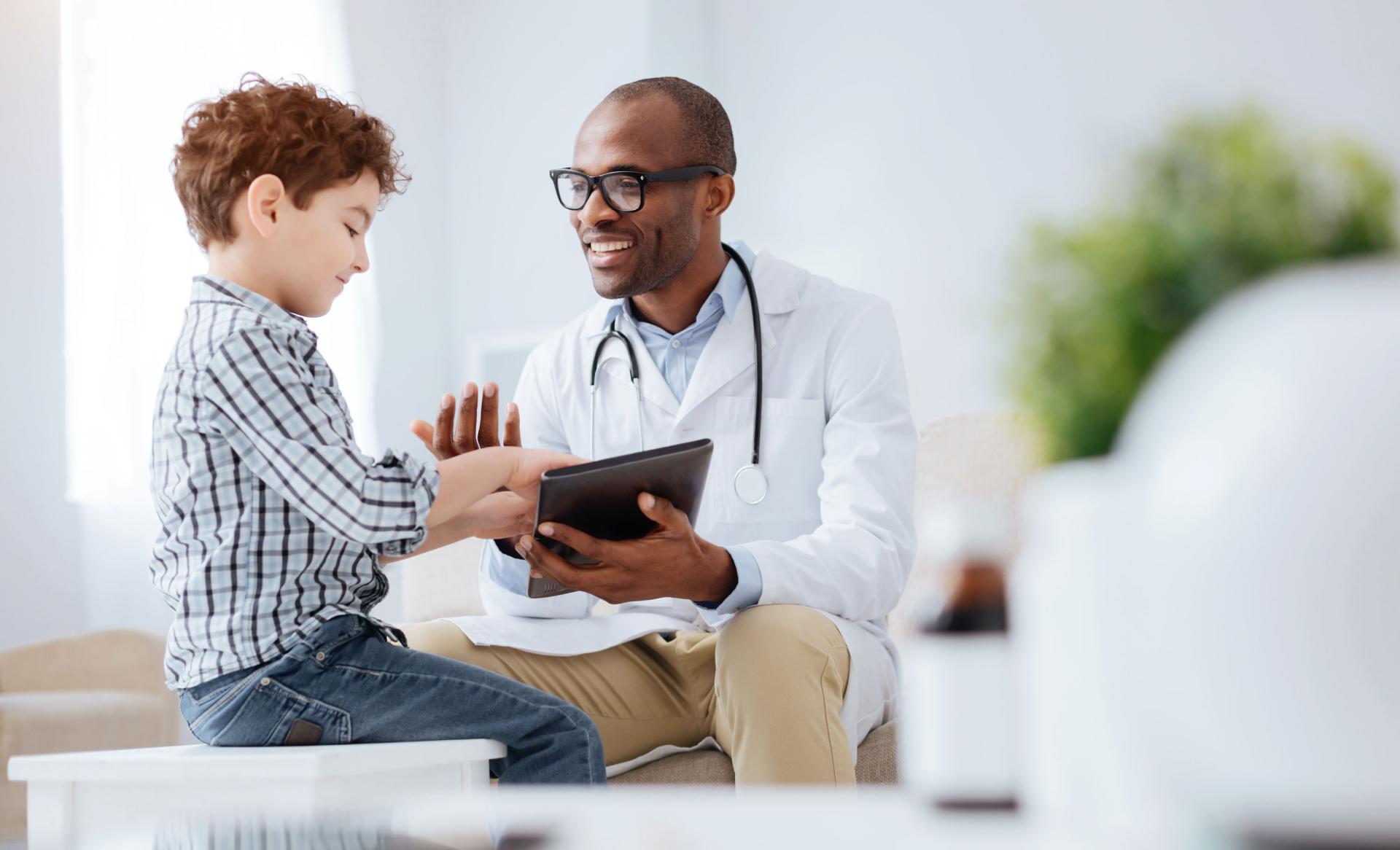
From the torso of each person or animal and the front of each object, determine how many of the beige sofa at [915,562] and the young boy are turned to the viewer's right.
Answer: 1

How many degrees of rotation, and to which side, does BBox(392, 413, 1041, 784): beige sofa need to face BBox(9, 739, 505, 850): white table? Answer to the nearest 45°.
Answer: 0° — it already faces it

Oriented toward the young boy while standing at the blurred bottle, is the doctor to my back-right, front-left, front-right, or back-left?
front-right

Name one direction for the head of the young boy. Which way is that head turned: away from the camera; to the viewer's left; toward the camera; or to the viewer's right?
to the viewer's right

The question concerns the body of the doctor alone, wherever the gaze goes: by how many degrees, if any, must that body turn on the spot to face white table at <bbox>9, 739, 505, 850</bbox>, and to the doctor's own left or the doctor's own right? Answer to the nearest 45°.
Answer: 0° — they already face it

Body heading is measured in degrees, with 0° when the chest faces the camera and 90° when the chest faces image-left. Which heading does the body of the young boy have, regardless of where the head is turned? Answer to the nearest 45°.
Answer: approximately 270°

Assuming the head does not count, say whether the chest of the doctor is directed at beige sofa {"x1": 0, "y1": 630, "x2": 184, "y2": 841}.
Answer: no

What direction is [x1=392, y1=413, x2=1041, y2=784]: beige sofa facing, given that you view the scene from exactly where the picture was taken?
facing the viewer and to the left of the viewer

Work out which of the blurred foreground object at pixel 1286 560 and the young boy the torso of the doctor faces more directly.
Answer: the young boy

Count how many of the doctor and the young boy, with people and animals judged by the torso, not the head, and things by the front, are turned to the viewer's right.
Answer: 1

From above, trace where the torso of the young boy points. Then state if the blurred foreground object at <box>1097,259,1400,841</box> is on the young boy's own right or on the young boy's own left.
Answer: on the young boy's own right

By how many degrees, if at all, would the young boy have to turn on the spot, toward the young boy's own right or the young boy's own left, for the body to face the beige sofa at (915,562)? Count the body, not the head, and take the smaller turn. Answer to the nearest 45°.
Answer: approximately 45° to the young boy's own left

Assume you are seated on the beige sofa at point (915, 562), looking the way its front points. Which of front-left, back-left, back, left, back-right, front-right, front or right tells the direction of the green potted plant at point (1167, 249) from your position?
front-left

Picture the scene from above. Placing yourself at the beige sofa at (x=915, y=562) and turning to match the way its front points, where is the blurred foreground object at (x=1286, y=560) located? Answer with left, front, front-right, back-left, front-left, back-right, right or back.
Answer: front-left

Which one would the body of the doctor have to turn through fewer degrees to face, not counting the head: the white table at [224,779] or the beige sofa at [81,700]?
the white table

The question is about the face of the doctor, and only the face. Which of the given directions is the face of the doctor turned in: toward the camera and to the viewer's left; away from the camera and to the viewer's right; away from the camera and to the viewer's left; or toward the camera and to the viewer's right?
toward the camera and to the viewer's left
